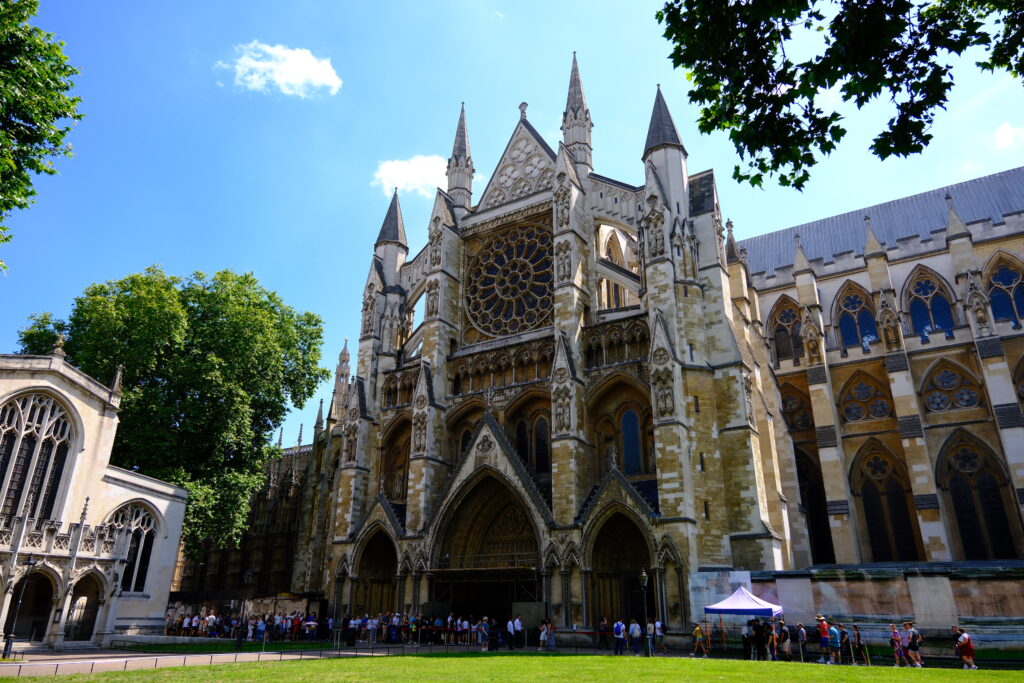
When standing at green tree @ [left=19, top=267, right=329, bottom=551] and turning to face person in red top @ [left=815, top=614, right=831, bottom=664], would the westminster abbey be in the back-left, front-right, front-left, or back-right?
front-left

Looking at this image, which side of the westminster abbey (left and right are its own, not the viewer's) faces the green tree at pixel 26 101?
front

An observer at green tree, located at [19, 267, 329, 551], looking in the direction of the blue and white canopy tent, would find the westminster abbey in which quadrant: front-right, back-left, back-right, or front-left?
front-left

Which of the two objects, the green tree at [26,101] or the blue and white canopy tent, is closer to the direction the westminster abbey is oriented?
the green tree

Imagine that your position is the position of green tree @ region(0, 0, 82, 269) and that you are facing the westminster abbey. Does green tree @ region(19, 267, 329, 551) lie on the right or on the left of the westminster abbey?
left

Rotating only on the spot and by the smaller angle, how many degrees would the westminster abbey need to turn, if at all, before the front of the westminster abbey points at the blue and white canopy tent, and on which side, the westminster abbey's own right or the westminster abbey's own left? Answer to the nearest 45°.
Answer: approximately 45° to the westminster abbey's own left

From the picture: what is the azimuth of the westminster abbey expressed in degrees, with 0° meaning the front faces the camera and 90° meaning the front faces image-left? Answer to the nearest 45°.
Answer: approximately 45°
